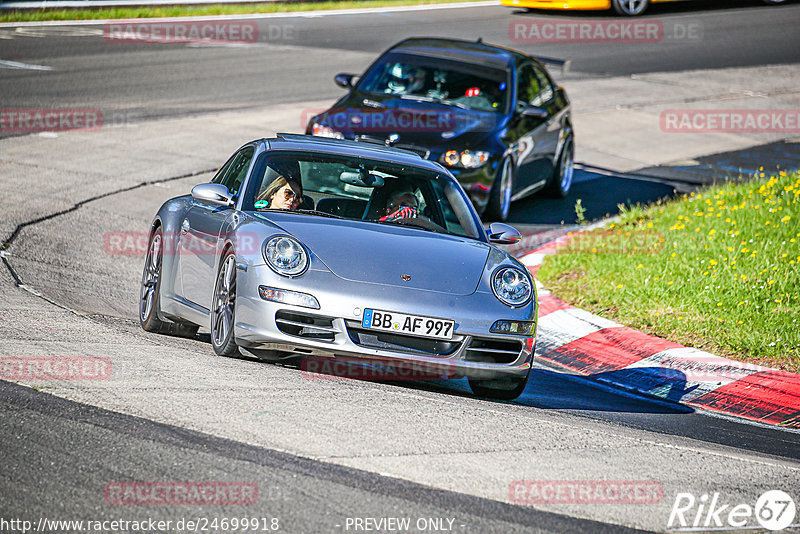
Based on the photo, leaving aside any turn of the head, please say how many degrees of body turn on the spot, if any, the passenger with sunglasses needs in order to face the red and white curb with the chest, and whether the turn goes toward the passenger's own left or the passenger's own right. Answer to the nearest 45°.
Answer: approximately 45° to the passenger's own left

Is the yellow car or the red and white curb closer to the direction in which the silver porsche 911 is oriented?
the red and white curb

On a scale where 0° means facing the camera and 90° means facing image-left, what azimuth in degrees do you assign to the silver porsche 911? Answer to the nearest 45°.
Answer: approximately 315°

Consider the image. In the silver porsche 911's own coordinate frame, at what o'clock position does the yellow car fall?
The yellow car is roughly at 8 o'clock from the silver porsche 911.

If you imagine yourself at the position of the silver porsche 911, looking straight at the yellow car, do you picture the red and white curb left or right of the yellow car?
right

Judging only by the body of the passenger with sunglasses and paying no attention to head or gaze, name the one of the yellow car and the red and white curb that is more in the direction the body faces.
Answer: the red and white curb
